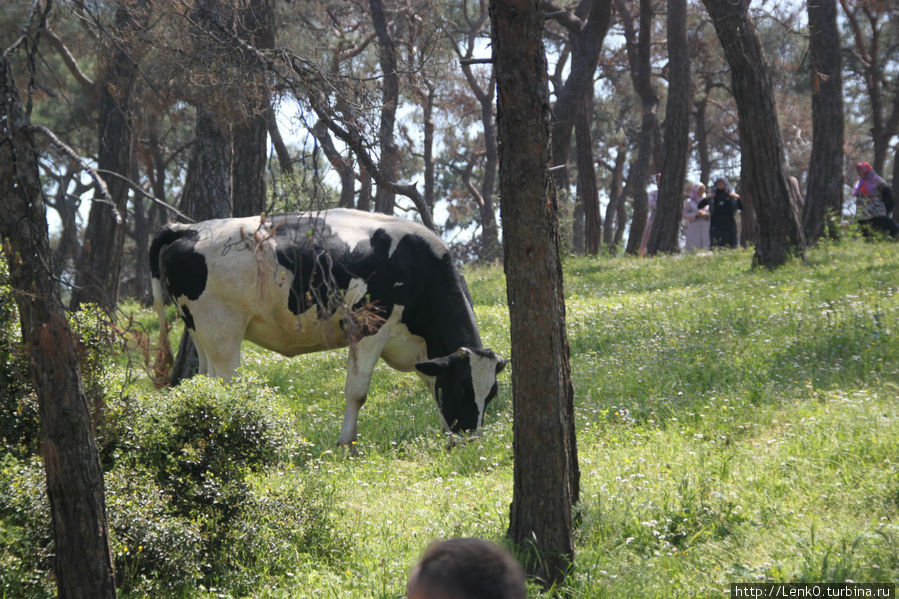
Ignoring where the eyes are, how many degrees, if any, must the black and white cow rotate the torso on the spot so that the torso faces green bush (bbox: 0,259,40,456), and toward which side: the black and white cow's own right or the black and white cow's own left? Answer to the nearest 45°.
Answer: approximately 135° to the black and white cow's own right

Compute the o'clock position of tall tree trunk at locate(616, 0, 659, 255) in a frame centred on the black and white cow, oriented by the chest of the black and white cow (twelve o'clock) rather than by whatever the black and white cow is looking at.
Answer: The tall tree trunk is roughly at 10 o'clock from the black and white cow.

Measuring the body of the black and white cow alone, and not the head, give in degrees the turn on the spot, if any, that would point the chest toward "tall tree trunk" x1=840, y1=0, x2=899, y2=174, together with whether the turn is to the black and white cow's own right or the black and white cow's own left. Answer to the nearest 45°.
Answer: approximately 45° to the black and white cow's own left

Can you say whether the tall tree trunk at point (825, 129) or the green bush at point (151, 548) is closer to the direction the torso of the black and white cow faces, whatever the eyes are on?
the tall tree trunk

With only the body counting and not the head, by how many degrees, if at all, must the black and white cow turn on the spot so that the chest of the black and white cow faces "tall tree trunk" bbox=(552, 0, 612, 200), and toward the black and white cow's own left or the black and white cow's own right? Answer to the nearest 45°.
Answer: approximately 45° to the black and white cow's own left

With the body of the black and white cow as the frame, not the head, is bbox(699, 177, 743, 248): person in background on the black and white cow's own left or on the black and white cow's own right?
on the black and white cow's own left

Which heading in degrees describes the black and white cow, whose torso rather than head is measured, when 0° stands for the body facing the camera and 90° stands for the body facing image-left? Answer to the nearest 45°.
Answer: approximately 270°

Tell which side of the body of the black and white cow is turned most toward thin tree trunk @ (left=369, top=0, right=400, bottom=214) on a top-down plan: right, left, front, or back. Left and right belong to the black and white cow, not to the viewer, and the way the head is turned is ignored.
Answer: left

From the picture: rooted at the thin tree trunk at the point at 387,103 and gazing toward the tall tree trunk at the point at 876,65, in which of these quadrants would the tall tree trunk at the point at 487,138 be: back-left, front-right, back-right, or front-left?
front-left

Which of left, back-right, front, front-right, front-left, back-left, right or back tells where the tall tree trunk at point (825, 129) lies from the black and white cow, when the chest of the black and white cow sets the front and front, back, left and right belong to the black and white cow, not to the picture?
front-left

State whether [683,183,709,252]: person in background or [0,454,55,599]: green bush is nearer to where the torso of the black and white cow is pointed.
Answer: the person in background

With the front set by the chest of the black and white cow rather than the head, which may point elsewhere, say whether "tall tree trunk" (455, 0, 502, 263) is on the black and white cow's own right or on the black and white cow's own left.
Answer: on the black and white cow's own left
